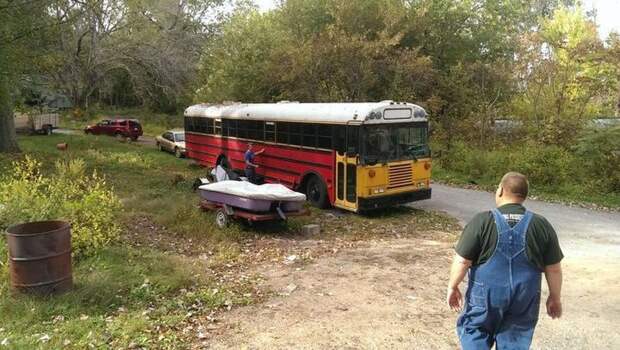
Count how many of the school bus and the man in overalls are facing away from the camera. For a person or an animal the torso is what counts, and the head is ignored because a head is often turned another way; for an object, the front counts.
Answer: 1

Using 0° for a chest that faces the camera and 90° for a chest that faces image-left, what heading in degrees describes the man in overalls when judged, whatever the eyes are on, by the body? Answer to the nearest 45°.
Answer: approximately 180°

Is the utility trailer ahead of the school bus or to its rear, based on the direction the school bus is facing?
to the rear

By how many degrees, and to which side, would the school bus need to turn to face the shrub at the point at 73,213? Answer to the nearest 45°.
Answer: approximately 90° to its right

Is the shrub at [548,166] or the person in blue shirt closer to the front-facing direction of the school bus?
the shrub

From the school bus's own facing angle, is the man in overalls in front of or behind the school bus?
in front

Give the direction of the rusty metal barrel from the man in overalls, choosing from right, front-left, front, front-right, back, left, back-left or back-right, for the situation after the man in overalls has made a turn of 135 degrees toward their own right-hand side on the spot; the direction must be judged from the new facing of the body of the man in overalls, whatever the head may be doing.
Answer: back-right

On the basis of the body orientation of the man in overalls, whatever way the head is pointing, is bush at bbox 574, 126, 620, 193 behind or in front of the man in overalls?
in front

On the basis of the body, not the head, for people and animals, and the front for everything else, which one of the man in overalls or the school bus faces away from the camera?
the man in overalls

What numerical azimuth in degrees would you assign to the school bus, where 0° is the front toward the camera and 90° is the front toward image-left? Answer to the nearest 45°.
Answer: approximately 315°

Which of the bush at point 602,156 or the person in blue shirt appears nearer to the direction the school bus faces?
the bush

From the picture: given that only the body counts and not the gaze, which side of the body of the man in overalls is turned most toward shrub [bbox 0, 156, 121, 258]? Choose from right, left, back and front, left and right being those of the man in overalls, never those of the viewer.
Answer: left

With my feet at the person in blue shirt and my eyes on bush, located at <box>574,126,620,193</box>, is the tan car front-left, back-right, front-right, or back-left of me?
back-left

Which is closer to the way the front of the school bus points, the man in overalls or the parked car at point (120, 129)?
the man in overalls

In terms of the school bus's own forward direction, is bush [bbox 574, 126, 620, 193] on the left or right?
on its left

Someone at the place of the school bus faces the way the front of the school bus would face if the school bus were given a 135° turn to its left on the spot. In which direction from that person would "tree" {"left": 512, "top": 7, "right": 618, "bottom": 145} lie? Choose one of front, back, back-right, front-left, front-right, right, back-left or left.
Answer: front-right
